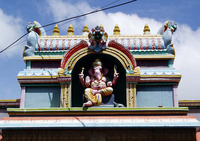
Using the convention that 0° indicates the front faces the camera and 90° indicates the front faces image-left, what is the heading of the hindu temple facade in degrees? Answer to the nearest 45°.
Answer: approximately 0°
